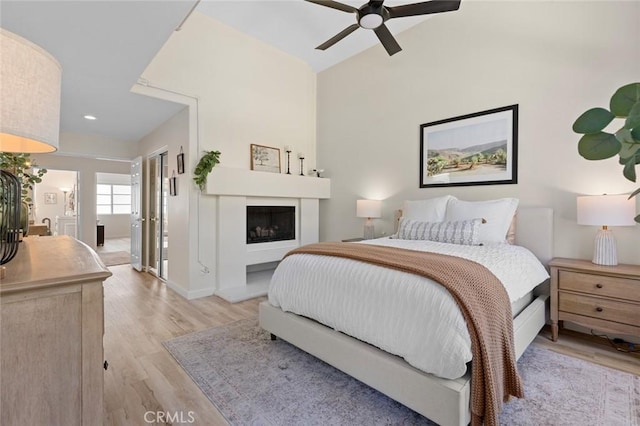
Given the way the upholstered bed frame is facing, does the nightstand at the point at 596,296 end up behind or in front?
behind

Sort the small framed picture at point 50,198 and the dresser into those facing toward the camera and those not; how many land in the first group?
1

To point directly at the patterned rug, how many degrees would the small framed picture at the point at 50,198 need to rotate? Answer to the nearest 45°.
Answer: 0° — it already faces it

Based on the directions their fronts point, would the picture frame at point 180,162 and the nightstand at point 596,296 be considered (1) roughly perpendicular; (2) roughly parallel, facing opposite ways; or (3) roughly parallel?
roughly perpendicular

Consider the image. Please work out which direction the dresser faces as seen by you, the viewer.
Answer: facing away from the viewer and to the right of the viewer
